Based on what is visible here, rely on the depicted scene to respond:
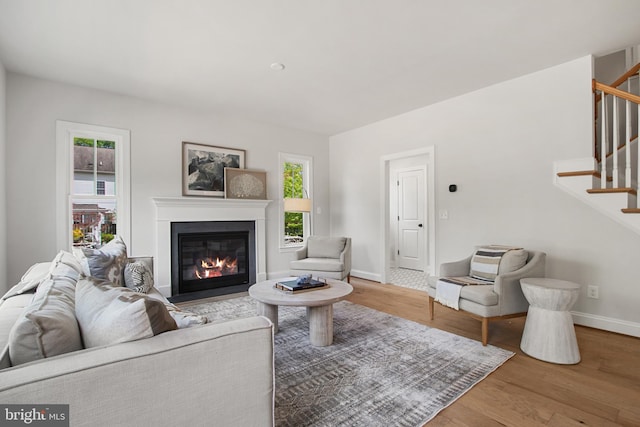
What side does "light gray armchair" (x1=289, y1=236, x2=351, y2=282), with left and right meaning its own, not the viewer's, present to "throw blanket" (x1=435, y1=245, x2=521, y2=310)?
left

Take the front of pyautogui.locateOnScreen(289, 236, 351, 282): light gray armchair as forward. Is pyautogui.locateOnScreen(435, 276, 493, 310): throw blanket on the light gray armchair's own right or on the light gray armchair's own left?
on the light gray armchair's own left

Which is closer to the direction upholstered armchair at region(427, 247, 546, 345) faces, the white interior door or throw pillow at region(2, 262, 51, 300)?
the throw pillow

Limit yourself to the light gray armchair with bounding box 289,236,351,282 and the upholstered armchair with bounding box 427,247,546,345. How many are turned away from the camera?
0

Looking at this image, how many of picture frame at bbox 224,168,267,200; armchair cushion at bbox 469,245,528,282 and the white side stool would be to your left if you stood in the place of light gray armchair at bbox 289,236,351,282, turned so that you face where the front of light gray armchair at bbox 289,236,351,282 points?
2

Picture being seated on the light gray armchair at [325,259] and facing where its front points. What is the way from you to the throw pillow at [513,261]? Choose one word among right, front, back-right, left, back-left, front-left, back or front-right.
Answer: left

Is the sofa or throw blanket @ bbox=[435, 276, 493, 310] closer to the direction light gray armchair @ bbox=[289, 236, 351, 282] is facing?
the sofa

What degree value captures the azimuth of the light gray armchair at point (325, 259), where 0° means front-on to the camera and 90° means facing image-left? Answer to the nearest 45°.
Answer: approximately 45°

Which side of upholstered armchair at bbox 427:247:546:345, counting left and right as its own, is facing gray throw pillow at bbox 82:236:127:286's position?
front

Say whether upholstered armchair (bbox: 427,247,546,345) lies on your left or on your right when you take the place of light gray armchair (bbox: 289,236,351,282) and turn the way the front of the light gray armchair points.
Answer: on your left

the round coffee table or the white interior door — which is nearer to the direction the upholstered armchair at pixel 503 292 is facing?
the round coffee table

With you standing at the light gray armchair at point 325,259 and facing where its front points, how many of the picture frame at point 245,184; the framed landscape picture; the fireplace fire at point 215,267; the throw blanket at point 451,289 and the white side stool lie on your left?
2

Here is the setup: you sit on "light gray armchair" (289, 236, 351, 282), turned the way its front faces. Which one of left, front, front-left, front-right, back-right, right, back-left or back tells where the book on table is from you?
front-left
